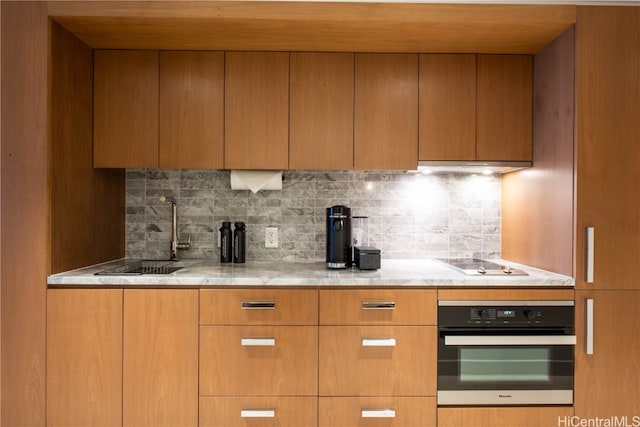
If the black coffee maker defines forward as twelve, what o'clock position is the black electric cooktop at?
The black electric cooktop is roughly at 9 o'clock from the black coffee maker.

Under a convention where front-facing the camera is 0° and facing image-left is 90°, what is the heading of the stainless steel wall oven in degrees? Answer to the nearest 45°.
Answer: approximately 0°

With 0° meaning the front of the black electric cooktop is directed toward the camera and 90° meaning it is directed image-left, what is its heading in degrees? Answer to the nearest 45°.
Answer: approximately 0°

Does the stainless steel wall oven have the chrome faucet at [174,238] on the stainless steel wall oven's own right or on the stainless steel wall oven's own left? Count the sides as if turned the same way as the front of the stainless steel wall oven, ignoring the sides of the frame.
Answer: on the stainless steel wall oven's own right

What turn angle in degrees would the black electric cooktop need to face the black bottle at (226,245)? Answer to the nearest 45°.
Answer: approximately 90° to its right

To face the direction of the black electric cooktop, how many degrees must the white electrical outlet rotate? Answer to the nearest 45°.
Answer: approximately 45° to its left

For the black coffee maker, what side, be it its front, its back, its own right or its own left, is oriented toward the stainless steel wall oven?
left

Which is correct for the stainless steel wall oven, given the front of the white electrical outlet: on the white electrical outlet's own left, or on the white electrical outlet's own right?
on the white electrical outlet's own left
